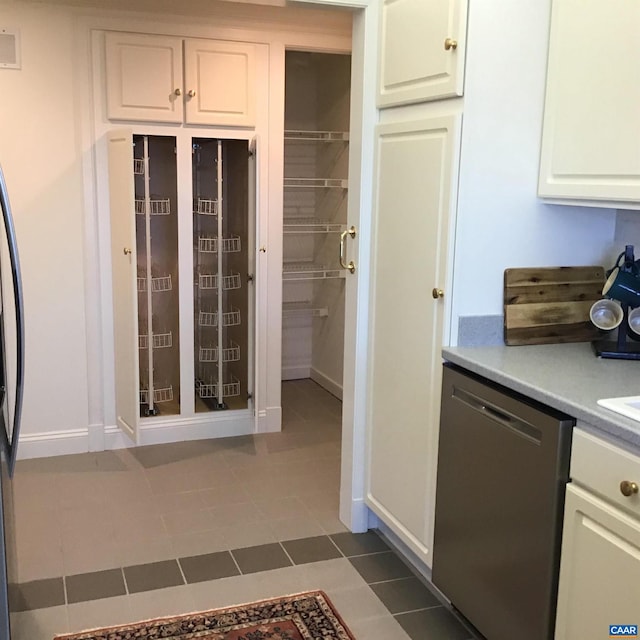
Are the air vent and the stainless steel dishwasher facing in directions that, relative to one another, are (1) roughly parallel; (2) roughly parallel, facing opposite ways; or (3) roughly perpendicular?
roughly perpendicular

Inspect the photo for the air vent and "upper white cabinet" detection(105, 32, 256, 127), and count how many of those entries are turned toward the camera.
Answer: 2

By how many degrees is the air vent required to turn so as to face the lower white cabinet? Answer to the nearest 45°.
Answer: approximately 45° to its left

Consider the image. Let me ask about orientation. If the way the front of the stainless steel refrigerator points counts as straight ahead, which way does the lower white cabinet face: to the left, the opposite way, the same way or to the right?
the opposite way

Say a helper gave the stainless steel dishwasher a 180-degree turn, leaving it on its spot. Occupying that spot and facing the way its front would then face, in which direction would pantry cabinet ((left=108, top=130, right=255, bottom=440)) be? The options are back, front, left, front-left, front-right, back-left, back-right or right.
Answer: left

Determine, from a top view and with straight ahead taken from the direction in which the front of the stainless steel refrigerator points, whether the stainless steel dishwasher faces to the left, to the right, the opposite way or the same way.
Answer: the opposite way

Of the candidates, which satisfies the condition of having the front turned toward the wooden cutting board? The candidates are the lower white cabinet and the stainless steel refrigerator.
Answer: the stainless steel refrigerator

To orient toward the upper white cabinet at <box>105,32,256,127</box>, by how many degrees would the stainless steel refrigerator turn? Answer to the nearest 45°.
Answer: approximately 45° to its left

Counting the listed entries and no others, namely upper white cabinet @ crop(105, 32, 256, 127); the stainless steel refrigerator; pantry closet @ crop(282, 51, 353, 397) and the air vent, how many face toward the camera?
3

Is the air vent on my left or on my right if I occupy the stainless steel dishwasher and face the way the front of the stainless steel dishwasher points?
on my right

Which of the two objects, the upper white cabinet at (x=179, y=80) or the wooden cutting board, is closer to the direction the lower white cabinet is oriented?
the upper white cabinet

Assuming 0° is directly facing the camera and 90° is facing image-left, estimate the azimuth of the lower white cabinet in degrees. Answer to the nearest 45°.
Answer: approximately 45°

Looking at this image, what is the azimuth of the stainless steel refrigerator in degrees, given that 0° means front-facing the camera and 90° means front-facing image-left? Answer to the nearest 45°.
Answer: approximately 270°

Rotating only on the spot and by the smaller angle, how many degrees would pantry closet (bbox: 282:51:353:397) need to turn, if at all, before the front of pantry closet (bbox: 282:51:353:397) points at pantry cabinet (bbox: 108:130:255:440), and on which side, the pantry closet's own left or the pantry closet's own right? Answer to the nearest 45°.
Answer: approximately 45° to the pantry closet's own right

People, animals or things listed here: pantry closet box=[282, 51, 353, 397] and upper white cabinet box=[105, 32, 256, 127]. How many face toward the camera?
2
